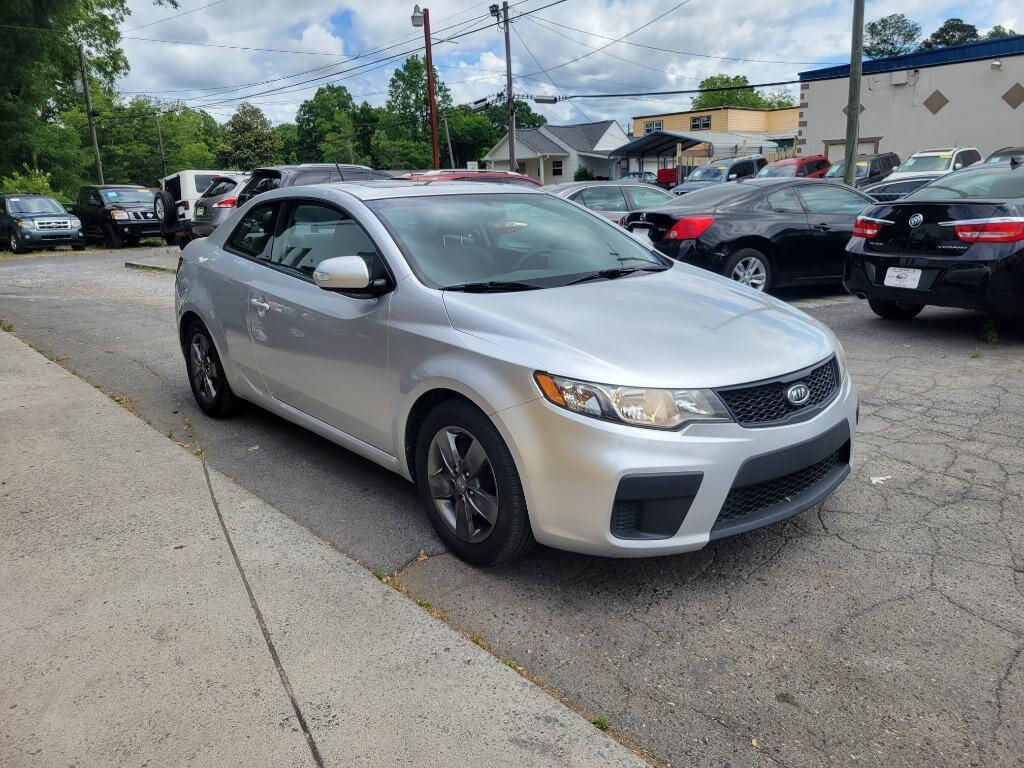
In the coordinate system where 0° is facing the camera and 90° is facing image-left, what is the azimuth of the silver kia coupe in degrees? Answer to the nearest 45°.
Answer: approximately 315°

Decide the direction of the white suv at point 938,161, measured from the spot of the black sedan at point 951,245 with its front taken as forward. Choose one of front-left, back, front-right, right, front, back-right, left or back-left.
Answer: front-left

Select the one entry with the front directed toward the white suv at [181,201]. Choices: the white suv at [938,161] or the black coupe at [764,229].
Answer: the white suv at [938,161]

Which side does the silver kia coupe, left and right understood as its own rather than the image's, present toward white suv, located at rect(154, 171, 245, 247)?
back

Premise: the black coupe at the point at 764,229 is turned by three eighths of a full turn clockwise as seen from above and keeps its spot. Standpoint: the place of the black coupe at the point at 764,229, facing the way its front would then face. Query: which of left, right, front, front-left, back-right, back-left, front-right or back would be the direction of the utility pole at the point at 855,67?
back

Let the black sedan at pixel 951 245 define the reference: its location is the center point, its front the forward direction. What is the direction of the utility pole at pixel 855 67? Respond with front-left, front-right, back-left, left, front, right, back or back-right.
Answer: front-left

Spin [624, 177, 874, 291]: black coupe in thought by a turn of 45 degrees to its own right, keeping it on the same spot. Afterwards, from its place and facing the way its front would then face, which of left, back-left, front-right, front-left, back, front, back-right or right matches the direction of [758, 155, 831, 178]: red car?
left

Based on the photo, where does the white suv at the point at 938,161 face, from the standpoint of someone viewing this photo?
facing the viewer and to the left of the viewer

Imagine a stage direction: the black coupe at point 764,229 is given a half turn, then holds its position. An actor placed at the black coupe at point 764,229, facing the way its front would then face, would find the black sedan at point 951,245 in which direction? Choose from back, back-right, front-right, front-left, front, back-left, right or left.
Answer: left

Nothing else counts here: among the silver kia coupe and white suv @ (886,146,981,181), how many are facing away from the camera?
0

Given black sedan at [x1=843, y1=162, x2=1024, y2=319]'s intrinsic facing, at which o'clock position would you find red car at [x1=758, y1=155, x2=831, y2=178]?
The red car is roughly at 10 o'clock from the black sedan.

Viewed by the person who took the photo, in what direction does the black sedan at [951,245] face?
facing away from the viewer and to the right of the viewer

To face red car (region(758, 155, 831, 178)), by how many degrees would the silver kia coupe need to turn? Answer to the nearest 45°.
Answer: approximately 135° to its left

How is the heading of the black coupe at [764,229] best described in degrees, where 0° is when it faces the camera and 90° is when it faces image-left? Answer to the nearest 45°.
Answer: approximately 225°

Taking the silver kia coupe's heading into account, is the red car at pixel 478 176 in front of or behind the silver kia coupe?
behind
